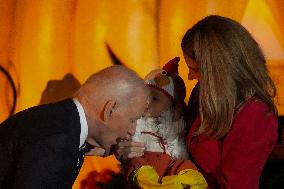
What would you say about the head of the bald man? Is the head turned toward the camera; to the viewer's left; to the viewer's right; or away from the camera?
to the viewer's right

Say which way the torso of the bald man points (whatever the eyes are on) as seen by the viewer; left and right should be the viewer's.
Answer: facing to the right of the viewer

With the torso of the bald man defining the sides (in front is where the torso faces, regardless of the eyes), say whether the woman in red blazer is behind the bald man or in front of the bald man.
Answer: in front

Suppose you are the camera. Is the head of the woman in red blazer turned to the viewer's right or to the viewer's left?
to the viewer's left

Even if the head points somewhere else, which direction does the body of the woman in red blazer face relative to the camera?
to the viewer's left

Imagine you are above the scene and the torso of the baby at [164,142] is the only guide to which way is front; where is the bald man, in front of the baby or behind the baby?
in front

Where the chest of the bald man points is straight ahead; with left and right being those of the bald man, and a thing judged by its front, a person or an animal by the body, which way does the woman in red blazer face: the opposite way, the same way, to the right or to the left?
the opposite way

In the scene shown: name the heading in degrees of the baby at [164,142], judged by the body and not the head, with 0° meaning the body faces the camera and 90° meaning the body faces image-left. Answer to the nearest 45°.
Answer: approximately 45°

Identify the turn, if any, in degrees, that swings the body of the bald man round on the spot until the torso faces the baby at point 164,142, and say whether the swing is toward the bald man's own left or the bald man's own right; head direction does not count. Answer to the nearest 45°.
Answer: approximately 45° to the bald man's own left

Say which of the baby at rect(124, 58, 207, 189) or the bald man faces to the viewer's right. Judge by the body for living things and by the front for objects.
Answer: the bald man

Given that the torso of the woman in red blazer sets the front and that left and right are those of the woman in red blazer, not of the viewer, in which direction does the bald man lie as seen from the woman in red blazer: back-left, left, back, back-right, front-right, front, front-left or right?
front-left

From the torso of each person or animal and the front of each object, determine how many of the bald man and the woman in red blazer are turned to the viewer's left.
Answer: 1

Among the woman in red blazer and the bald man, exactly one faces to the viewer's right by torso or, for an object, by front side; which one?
the bald man
